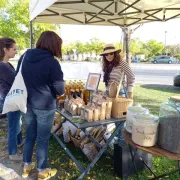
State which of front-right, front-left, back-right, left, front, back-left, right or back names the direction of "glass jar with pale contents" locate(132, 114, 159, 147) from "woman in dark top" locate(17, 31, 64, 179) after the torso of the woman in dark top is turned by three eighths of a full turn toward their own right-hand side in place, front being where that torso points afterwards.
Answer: front-left

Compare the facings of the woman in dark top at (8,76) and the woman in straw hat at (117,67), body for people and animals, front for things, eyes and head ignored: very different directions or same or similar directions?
very different directions

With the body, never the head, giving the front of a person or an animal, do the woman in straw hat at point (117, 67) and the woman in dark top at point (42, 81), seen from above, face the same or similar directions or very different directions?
very different directions

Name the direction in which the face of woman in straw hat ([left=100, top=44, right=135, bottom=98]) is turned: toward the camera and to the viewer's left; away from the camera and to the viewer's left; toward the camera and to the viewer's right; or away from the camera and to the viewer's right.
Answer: toward the camera and to the viewer's left

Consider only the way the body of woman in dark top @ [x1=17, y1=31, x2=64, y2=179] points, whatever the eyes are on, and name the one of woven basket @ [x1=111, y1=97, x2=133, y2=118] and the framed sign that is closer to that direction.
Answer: the framed sign

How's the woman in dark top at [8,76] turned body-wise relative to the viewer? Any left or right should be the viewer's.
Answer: facing to the right of the viewer

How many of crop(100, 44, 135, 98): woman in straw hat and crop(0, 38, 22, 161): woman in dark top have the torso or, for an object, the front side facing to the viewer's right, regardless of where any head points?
1

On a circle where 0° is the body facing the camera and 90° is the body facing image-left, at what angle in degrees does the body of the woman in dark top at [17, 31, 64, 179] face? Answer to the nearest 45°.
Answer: approximately 225°

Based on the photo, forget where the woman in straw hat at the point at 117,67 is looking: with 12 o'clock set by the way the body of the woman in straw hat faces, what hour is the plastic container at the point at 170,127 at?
The plastic container is roughly at 10 o'clock from the woman in straw hat.

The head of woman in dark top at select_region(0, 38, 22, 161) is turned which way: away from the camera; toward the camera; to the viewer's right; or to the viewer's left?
to the viewer's right

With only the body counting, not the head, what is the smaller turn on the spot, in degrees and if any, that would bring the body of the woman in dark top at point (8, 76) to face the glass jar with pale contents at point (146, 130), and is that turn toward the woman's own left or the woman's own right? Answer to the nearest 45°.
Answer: approximately 45° to the woman's own right

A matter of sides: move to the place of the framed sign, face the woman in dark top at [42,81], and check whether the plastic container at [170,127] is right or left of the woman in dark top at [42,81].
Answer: left

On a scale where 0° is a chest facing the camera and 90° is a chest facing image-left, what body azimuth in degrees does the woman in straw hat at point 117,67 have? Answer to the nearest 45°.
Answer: approximately 45°

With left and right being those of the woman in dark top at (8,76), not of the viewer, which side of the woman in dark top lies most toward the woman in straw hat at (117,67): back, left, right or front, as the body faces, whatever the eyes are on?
front
